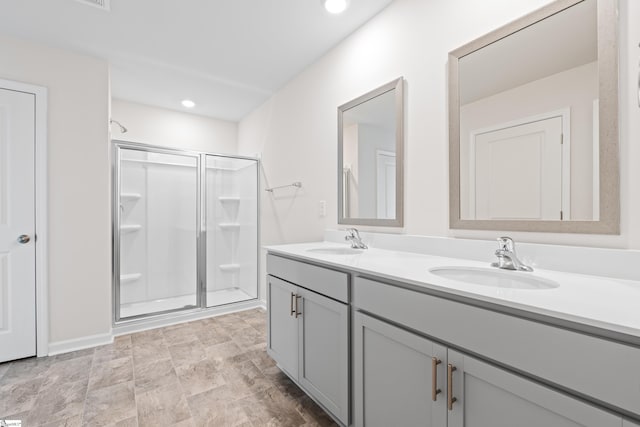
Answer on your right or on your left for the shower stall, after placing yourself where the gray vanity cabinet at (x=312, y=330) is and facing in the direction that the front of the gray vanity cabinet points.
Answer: on your right

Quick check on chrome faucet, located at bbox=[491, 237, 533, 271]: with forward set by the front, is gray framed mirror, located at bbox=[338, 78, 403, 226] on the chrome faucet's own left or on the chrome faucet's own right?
on the chrome faucet's own right

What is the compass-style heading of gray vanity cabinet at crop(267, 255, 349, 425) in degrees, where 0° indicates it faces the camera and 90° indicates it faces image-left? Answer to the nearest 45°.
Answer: approximately 45°

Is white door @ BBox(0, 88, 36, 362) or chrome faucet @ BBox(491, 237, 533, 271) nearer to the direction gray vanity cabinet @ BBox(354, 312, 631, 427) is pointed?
the white door
